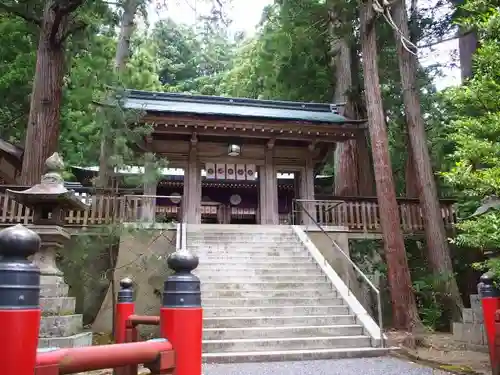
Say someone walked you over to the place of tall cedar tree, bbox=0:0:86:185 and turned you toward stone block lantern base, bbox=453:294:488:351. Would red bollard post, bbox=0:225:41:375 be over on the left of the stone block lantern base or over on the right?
right

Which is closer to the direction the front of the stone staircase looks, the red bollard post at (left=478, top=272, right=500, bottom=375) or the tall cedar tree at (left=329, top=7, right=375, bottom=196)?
the red bollard post

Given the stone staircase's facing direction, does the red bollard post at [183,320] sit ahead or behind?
ahead

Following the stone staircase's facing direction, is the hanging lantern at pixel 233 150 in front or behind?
behind

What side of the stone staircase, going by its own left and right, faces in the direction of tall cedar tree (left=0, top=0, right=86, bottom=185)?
right

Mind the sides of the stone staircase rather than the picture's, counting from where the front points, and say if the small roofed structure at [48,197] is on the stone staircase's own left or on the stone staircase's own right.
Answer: on the stone staircase's own right

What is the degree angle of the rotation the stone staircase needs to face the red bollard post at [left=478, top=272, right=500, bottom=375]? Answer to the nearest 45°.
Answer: approximately 45° to its left

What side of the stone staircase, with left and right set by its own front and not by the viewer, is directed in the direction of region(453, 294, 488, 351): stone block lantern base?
left

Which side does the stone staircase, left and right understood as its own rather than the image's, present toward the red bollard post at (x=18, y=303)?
front

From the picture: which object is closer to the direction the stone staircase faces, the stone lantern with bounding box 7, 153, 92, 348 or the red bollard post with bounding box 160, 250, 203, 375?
the red bollard post

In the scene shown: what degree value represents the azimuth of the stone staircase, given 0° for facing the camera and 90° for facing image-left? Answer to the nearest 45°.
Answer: approximately 0°
